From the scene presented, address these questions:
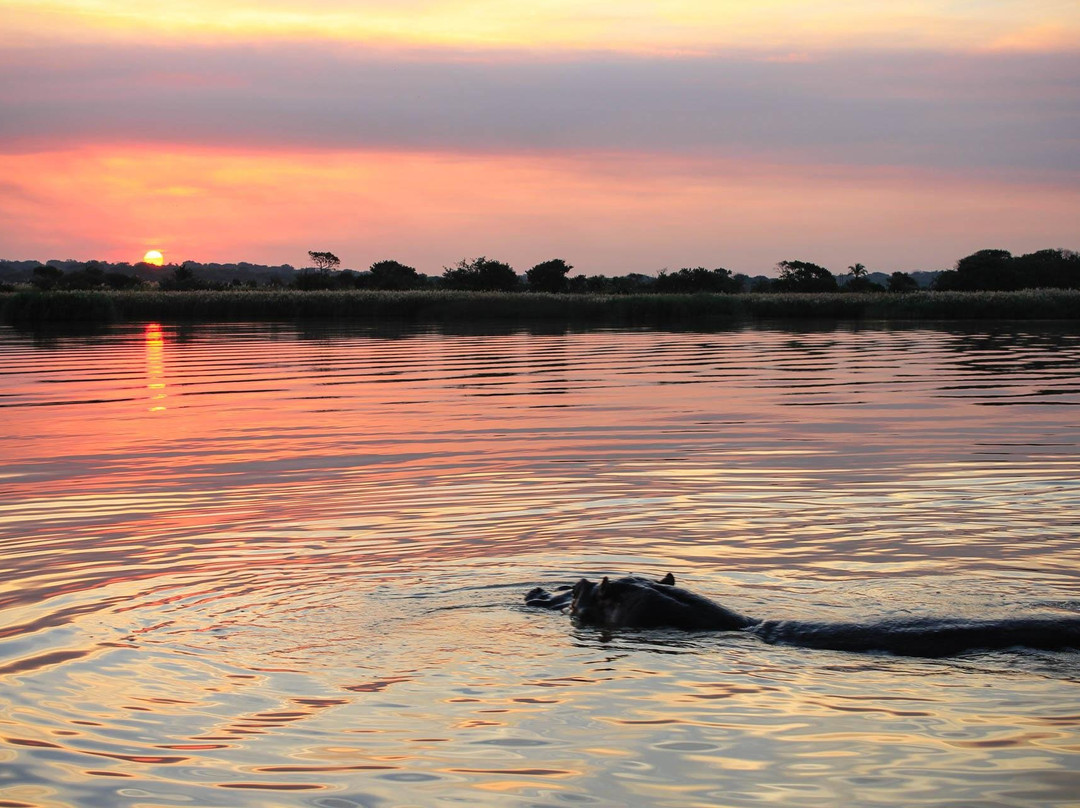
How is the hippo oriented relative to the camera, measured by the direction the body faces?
to the viewer's left

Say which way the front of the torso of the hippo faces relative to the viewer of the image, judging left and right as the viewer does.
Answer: facing to the left of the viewer
